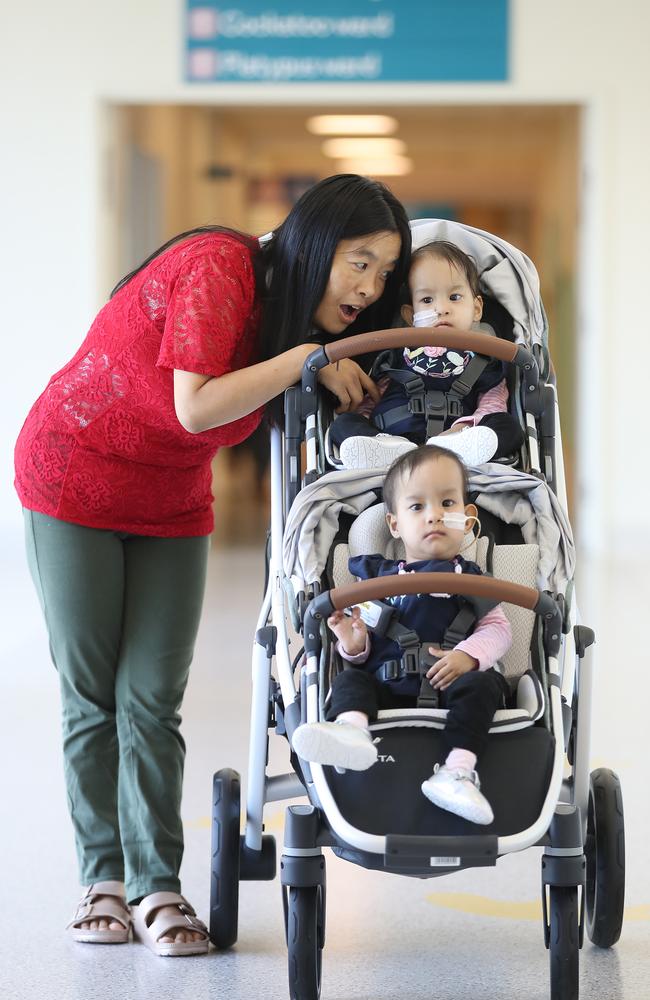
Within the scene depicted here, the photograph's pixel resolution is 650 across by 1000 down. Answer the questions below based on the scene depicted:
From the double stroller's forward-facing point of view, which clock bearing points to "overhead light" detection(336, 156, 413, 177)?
The overhead light is roughly at 6 o'clock from the double stroller.

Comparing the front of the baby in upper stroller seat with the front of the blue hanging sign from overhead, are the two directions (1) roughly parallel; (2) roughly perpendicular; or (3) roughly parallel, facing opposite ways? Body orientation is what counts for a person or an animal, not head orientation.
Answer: roughly parallel

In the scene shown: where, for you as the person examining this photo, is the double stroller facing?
facing the viewer

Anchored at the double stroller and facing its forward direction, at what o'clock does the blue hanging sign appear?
The blue hanging sign is roughly at 6 o'clock from the double stroller.

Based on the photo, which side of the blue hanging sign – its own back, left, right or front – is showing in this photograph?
front

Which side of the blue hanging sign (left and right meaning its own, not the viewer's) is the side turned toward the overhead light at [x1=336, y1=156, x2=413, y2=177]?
back

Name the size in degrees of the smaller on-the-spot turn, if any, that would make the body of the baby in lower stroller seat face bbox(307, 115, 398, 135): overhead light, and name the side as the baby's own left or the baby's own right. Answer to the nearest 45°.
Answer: approximately 180°

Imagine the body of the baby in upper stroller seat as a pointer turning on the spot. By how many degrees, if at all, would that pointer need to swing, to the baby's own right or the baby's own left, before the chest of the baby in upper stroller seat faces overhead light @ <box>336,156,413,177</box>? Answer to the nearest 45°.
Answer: approximately 180°

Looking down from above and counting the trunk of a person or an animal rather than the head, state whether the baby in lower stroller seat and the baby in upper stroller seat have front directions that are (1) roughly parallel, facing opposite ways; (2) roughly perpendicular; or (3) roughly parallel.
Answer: roughly parallel

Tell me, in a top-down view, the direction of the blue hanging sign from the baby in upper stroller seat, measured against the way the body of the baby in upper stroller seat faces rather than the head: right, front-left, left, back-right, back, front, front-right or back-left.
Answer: back

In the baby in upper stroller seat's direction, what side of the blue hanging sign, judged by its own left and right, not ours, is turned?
front

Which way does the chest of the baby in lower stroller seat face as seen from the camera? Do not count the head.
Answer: toward the camera

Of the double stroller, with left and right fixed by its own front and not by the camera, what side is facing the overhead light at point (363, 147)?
back

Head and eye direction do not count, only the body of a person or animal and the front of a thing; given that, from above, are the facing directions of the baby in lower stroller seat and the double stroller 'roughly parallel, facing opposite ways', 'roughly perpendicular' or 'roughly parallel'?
roughly parallel

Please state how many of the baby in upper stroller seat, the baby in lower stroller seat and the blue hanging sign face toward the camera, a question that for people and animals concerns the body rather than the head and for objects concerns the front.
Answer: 3
